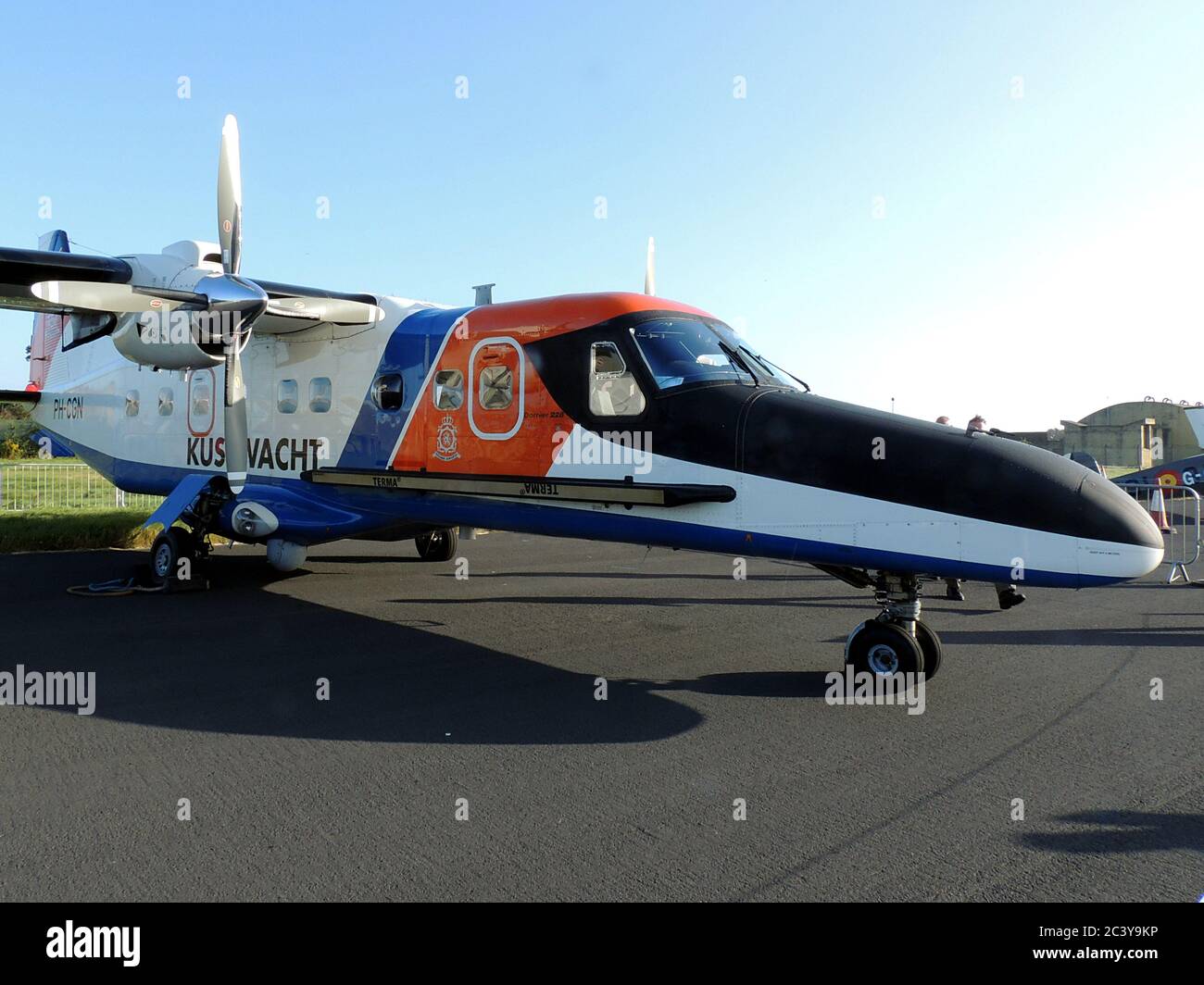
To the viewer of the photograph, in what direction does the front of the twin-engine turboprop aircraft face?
facing the viewer and to the right of the viewer

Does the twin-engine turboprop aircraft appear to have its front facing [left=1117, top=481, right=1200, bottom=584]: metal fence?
no

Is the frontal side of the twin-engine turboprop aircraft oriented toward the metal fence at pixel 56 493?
no
